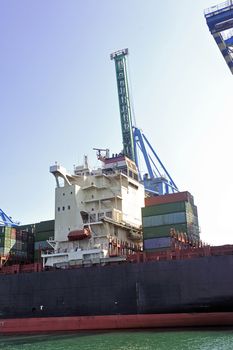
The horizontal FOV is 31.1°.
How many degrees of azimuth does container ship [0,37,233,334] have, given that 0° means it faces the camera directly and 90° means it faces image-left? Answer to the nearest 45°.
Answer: approximately 90°
